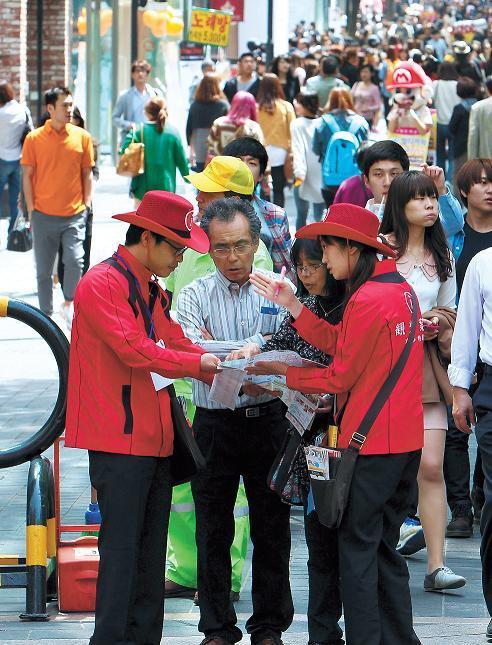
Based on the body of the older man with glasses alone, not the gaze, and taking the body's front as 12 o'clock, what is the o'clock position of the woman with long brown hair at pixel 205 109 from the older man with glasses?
The woman with long brown hair is roughly at 6 o'clock from the older man with glasses.

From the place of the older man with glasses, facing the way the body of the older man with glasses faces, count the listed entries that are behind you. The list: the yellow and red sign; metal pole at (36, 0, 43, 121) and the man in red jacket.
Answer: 2

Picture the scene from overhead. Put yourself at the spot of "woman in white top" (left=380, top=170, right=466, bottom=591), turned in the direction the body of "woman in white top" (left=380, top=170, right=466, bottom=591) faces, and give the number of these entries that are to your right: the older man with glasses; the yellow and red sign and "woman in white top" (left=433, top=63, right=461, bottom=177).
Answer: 1

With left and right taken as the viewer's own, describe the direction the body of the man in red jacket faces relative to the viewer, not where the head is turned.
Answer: facing to the right of the viewer

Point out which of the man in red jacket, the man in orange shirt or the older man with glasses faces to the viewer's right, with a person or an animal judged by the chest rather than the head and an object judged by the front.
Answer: the man in red jacket

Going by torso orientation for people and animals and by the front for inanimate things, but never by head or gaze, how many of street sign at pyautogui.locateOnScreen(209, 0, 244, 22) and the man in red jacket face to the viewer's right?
1

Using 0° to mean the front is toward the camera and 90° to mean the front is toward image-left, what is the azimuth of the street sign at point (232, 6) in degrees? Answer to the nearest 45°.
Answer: approximately 0°

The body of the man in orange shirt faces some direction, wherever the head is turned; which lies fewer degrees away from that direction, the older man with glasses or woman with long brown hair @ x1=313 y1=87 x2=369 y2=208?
the older man with glasses

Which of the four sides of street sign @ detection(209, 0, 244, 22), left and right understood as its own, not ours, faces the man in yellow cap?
front

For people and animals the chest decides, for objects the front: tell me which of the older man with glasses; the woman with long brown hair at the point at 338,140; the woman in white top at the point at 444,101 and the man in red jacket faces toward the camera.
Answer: the older man with glasses

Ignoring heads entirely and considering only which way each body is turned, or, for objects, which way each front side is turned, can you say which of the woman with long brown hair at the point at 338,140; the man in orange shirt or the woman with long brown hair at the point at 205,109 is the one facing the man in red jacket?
the man in orange shirt

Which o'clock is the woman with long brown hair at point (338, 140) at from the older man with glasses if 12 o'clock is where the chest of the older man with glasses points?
The woman with long brown hair is roughly at 6 o'clock from the older man with glasses.

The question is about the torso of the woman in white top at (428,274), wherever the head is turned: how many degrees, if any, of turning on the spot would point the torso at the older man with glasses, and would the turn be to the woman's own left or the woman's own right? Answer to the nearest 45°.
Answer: approximately 90° to the woman's own right
